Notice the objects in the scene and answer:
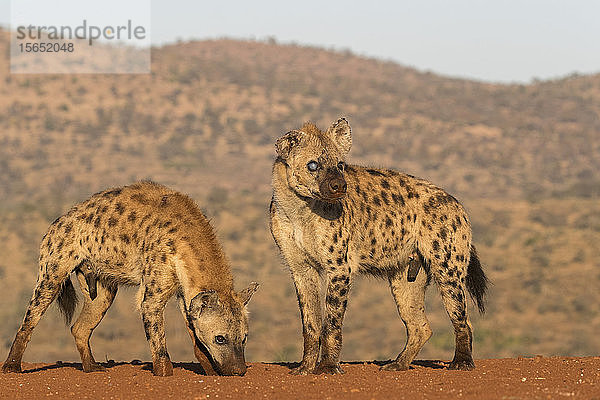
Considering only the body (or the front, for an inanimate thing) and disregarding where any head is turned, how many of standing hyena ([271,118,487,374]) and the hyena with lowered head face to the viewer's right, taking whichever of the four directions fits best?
1

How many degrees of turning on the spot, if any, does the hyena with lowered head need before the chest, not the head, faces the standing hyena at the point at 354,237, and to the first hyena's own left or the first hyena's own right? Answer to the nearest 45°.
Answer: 0° — it already faces it

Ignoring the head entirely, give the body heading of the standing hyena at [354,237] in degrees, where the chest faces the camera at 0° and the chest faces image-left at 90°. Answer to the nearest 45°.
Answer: approximately 45°

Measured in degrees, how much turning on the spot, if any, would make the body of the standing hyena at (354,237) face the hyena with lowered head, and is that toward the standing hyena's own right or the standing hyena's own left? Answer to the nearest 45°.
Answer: approximately 45° to the standing hyena's own right

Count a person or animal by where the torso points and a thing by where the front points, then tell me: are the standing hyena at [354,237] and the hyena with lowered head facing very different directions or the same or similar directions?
very different directions

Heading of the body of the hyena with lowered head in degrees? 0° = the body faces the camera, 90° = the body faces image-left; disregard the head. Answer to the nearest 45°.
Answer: approximately 270°
